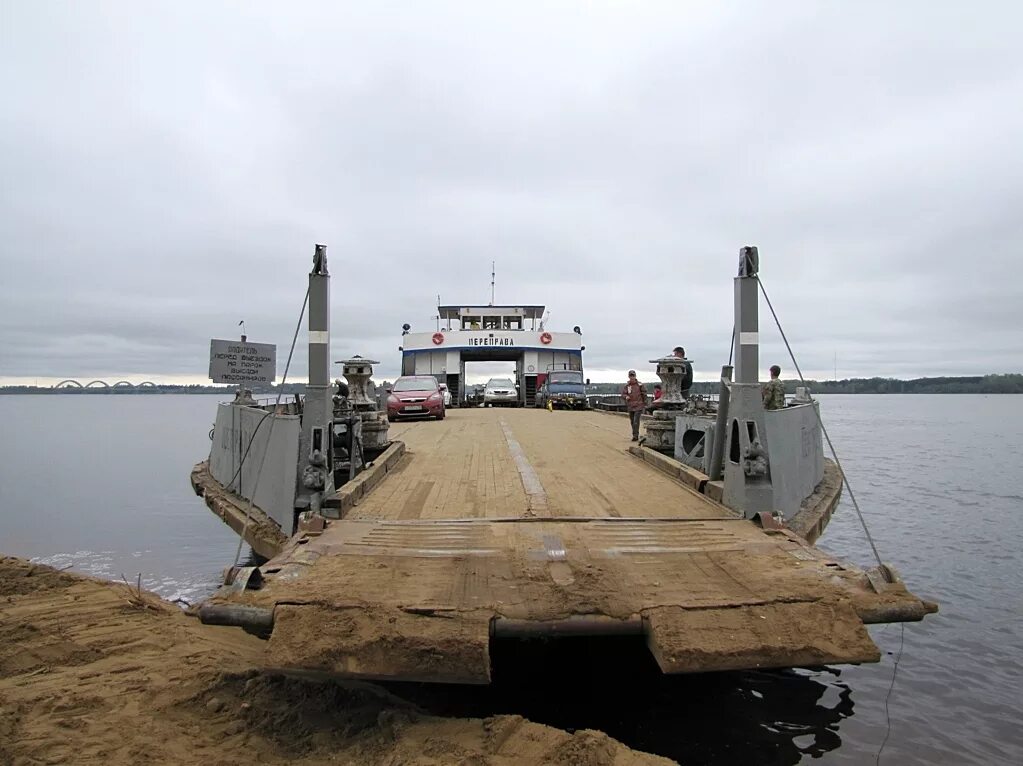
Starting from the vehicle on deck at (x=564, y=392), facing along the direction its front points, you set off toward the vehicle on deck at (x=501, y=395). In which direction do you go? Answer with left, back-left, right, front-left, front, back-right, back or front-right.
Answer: back-right

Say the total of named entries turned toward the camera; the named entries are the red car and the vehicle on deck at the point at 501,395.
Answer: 2

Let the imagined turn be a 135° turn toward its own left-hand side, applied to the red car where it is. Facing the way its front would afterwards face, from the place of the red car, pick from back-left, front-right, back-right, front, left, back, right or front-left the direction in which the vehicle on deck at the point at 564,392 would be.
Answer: front

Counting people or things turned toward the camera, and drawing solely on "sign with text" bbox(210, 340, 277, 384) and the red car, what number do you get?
2

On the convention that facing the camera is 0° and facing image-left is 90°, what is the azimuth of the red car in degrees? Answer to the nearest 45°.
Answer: approximately 0°

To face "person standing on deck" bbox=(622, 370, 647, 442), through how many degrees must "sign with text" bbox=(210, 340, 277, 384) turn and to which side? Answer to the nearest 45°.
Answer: approximately 90° to its left
